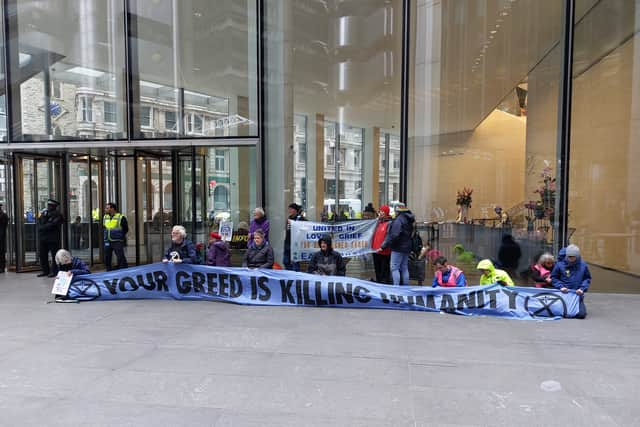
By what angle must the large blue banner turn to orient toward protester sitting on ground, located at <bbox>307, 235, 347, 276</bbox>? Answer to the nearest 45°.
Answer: approximately 135° to its left

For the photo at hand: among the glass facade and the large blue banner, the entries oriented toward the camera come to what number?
2

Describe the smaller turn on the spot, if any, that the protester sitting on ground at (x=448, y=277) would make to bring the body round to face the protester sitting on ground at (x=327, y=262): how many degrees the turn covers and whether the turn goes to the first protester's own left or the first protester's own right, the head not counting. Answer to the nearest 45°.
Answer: approximately 45° to the first protester's own right

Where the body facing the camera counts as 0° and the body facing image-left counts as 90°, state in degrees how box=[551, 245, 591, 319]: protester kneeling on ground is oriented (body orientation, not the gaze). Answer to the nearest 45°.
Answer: approximately 0°

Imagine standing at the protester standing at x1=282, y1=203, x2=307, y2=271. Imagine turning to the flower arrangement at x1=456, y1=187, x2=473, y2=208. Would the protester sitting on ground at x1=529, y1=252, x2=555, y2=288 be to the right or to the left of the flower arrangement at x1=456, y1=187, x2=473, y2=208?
right

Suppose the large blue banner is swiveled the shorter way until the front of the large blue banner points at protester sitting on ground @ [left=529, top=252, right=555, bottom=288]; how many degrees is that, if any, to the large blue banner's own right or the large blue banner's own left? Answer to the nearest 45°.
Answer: approximately 90° to the large blue banner's own left

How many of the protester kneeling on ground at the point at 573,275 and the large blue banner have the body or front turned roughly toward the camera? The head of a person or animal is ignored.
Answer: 2
